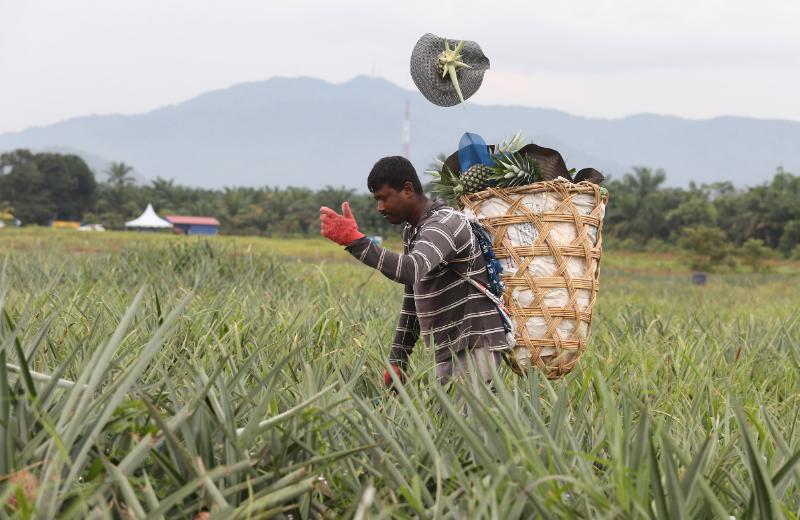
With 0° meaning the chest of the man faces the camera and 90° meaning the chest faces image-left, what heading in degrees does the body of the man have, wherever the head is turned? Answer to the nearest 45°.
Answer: approximately 90°

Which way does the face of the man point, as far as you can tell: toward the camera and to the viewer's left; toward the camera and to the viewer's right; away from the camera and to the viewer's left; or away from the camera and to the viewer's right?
toward the camera and to the viewer's left
